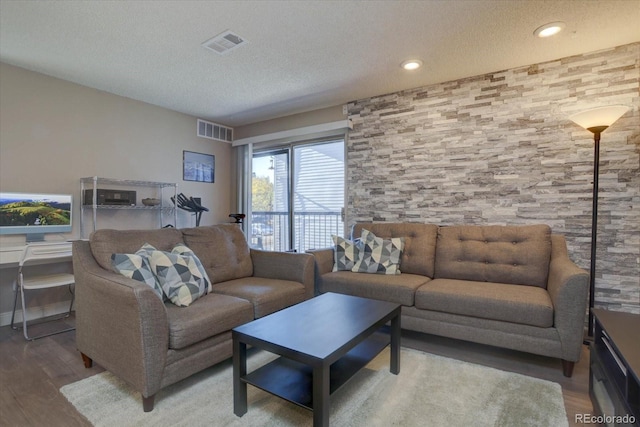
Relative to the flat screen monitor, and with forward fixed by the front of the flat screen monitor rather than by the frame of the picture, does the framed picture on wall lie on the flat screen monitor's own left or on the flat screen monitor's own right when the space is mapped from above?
on the flat screen monitor's own left

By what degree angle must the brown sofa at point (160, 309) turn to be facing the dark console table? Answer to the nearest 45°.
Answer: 0° — it already faces it

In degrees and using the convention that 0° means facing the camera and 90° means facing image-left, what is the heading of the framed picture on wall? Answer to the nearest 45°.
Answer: approximately 315°

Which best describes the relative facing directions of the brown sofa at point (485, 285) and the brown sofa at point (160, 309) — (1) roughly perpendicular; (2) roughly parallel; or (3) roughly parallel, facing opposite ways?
roughly perpendicular

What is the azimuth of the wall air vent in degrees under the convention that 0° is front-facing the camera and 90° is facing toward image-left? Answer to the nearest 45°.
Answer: approximately 315°

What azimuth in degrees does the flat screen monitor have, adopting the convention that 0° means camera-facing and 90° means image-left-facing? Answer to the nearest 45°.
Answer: approximately 0°

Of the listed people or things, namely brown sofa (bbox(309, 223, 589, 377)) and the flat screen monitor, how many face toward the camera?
2
